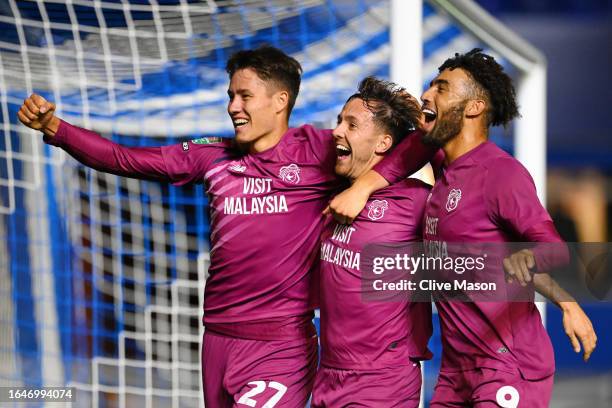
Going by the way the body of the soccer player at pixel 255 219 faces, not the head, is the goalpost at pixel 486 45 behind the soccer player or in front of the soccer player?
behind

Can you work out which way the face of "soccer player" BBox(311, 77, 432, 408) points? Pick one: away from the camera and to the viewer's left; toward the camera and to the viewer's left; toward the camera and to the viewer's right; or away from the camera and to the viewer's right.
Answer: toward the camera and to the viewer's left

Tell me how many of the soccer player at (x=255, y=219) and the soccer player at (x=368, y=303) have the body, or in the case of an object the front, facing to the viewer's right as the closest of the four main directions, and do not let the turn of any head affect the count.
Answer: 0

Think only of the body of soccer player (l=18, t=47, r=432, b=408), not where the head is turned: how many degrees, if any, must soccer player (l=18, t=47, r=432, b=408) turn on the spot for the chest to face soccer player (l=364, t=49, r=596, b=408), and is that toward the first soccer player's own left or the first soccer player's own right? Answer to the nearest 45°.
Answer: approximately 90° to the first soccer player's own left

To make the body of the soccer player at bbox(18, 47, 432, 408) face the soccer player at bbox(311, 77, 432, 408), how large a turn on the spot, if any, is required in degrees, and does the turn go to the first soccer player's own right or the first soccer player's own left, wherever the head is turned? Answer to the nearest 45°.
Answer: approximately 90° to the first soccer player's own left
